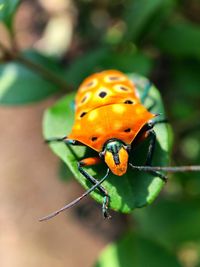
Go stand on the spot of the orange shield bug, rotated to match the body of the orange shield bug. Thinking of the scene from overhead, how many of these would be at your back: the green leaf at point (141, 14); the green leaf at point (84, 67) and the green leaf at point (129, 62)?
3

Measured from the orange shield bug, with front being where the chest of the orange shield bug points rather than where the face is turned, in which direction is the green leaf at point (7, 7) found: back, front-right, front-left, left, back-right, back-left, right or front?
back-right

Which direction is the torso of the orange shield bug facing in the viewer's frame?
toward the camera

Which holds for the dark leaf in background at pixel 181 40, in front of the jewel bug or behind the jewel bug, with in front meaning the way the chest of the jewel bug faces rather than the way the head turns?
behind

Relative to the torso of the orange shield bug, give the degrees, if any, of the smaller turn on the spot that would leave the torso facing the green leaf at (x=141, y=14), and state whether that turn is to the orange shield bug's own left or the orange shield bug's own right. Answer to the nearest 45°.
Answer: approximately 180°
